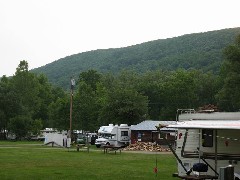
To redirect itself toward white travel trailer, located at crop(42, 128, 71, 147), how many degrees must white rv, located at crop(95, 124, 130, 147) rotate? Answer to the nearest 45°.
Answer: approximately 45° to its right

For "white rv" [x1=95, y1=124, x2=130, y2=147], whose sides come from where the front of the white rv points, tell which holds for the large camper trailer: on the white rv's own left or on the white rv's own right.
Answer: on the white rv's own left

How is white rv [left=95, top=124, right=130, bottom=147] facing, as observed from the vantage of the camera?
facing the viewer and to the left of the viewer
